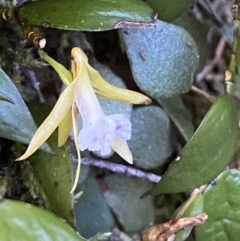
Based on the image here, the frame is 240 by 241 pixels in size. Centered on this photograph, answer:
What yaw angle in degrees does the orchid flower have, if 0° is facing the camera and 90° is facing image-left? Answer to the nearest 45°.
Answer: approximately 315°
